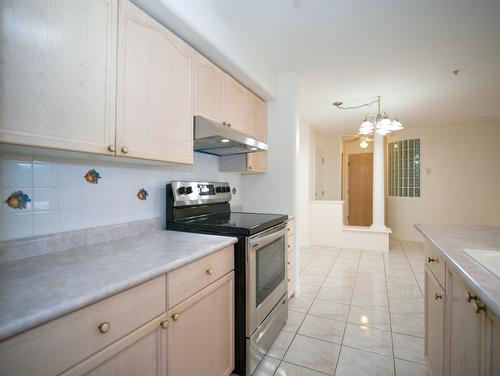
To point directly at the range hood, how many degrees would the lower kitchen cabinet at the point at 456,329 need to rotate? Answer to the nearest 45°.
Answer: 0° — it already faces it

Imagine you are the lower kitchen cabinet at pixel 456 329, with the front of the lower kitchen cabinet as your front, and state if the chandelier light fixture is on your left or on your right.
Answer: on your right

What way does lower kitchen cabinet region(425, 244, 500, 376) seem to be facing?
to the viewer's left

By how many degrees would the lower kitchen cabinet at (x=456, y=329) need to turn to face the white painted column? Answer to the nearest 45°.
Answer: approximately 90° to its right

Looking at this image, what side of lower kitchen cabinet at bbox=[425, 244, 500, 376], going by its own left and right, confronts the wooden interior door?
right

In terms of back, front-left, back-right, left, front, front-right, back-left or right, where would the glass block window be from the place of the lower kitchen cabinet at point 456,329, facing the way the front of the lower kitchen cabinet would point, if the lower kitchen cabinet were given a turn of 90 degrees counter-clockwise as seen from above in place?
back

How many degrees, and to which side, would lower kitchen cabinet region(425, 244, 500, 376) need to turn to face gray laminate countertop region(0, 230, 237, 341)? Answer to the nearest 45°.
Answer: approximately 45° to its left

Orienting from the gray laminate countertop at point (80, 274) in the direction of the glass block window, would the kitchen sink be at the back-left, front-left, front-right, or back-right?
front-right
